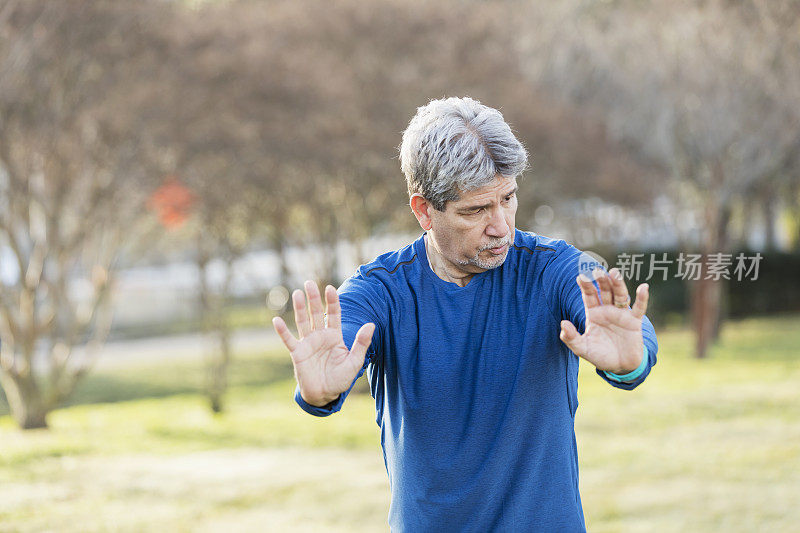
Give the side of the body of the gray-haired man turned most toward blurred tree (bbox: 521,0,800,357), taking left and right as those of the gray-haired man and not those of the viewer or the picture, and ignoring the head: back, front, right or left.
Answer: back

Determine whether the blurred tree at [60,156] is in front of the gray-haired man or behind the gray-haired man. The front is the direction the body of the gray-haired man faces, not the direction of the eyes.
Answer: behind

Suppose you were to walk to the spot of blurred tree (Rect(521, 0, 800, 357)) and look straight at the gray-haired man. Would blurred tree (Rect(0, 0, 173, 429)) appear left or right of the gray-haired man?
right

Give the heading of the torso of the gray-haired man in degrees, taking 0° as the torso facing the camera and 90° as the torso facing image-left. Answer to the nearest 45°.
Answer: approximately 0°

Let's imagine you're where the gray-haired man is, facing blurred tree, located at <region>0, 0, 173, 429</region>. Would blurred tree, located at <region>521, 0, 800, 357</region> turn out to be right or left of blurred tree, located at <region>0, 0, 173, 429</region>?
right
